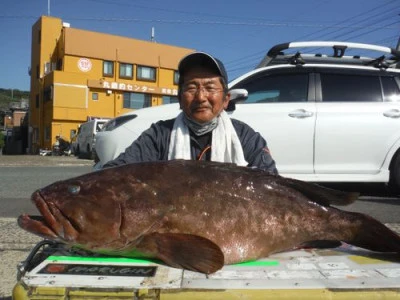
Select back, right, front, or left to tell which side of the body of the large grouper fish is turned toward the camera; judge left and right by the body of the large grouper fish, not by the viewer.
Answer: left

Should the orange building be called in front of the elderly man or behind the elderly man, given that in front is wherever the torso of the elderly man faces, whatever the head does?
behind

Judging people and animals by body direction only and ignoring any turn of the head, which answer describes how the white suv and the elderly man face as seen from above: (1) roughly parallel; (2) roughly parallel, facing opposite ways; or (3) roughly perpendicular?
roughly perpendicular

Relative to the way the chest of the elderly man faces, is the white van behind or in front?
behind

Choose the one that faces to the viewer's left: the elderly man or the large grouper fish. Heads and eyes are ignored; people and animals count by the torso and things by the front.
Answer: the large grouper fish

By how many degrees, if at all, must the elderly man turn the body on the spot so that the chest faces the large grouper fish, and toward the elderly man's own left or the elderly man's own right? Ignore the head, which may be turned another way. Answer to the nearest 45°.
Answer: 0° — they already face it

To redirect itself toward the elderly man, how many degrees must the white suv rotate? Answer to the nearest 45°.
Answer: approximately 90° to its left

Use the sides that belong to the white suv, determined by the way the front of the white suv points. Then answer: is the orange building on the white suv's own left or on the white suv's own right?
on the white suv's own right

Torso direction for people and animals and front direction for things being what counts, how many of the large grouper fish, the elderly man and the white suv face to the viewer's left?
2

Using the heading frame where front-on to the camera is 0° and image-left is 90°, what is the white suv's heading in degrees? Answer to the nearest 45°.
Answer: approximately 90°

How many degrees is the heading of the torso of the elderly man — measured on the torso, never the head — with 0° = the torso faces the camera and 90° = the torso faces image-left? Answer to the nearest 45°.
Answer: approximately 0°

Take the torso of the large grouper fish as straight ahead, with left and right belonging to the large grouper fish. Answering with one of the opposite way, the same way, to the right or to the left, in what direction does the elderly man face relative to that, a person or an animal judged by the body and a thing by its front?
to the left

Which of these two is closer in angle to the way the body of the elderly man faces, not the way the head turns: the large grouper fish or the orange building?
the large grouper fish
